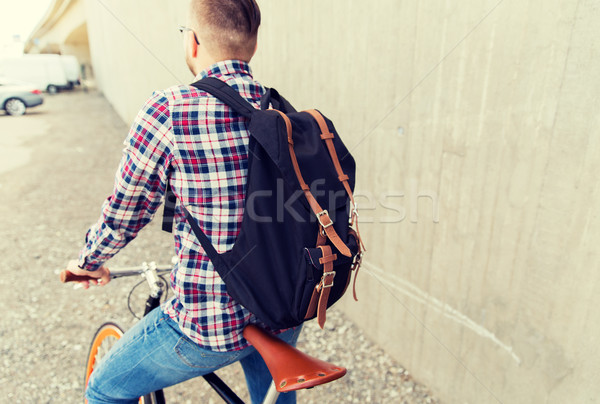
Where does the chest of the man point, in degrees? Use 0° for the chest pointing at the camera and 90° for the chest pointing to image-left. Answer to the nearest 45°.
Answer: approximately 135°

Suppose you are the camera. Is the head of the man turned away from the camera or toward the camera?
away from the camera

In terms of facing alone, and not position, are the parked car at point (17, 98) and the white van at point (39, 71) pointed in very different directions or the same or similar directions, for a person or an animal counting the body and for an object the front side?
same or similar directions

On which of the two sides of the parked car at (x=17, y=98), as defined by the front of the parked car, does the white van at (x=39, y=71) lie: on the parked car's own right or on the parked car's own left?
on the parked car's own right

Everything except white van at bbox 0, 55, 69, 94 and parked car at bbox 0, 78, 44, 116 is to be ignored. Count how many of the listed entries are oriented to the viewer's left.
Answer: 2

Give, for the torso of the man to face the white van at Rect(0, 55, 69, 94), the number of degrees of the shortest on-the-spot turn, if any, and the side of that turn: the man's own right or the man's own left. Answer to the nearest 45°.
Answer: approximately 45° to the man's own right

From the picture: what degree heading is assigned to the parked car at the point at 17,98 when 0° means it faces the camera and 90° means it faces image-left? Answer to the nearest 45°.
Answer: approximately 90°

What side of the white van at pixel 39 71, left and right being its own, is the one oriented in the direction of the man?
left

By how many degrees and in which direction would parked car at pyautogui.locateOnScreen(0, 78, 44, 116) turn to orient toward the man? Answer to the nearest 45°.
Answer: approximately 90° to its left

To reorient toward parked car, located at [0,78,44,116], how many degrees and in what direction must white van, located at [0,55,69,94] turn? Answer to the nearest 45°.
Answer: approximately 90° to its left

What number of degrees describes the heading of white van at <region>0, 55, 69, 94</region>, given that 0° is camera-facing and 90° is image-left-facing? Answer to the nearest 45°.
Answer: approximately 90°
